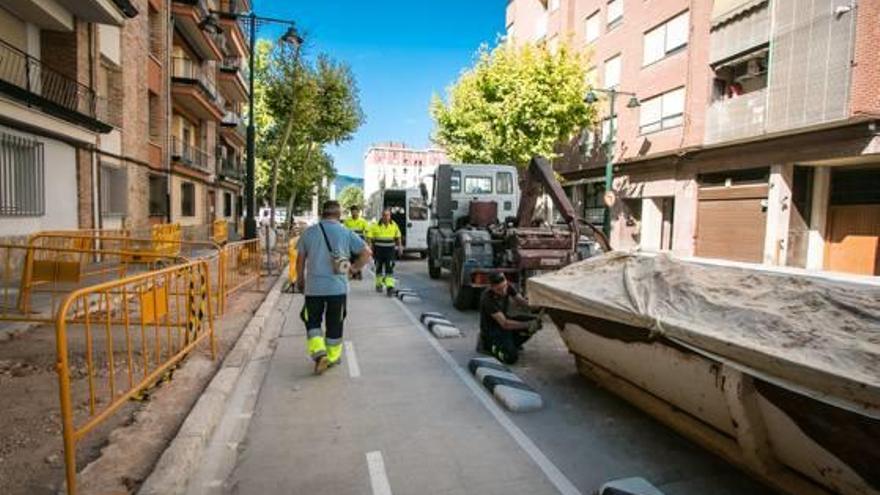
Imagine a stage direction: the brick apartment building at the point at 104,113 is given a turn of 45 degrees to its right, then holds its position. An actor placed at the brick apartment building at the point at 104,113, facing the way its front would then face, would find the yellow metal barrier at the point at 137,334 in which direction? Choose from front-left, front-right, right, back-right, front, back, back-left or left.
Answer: front

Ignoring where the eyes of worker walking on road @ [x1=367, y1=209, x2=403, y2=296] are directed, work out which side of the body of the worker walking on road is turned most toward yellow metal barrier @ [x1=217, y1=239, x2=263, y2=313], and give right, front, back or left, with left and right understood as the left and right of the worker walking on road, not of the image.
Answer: right

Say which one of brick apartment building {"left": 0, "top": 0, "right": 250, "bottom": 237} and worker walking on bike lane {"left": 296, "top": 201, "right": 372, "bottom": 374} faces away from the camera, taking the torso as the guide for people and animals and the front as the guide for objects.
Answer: the worker walking on bike lane

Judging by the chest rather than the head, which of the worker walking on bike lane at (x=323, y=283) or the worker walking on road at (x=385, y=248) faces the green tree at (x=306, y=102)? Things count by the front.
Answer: the worker walking on bike lane at (x=323, y=283)

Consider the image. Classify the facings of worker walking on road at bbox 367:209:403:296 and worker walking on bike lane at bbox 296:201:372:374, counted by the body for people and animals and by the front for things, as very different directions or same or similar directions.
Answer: very different directions

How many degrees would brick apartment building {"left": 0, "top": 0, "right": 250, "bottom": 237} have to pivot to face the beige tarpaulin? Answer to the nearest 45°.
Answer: approximately 45° to its right

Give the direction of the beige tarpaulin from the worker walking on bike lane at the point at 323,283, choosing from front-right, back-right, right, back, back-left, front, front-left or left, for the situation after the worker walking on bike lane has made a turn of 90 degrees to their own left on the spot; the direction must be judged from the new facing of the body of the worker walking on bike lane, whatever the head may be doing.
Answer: back-left

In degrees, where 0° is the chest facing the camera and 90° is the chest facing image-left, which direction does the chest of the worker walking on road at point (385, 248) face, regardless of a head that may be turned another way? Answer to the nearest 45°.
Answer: approximately 0°

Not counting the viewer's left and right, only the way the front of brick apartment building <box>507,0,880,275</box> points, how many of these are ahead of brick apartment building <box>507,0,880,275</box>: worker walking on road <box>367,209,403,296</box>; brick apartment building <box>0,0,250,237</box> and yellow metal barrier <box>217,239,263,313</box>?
3

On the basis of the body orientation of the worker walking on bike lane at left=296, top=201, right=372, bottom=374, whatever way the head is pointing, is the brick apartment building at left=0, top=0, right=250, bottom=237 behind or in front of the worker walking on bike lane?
in front

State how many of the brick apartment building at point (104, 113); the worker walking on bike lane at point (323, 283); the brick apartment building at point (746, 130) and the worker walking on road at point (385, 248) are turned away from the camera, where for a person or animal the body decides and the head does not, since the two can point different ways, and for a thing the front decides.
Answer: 1

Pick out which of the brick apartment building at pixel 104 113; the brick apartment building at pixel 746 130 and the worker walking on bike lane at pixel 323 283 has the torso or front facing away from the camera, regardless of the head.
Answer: the worker walking on bike lane

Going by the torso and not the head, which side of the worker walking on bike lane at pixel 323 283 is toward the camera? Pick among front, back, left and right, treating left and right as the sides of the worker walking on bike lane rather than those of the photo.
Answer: back

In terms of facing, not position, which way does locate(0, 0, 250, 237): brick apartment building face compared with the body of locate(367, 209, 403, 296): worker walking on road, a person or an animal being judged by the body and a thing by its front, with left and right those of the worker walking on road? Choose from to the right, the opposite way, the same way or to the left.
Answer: to the left

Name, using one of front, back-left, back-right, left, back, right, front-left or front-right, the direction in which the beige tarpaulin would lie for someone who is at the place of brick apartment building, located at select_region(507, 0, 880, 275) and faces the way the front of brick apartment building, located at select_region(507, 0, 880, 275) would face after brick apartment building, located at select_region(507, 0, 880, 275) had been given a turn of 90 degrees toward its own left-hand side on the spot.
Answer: front-right

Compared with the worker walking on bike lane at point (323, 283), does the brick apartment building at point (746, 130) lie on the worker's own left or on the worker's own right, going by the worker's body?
on the worker's own right

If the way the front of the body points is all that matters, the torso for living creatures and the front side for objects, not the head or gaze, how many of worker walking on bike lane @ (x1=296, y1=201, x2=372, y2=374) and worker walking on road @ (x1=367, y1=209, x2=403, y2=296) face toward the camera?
1

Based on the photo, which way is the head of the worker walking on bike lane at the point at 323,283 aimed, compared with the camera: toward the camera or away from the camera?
away from the camera

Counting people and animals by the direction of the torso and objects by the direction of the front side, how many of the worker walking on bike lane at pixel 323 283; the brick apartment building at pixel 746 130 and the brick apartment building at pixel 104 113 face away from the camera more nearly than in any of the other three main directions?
1

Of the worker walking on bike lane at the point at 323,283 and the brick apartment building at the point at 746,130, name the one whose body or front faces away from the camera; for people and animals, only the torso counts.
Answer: the worker walking on bike lane

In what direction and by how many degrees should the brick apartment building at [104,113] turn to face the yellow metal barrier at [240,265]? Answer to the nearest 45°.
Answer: approximately 45° to its right

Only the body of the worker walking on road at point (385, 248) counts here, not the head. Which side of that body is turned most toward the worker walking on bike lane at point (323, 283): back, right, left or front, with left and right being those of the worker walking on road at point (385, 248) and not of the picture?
front
